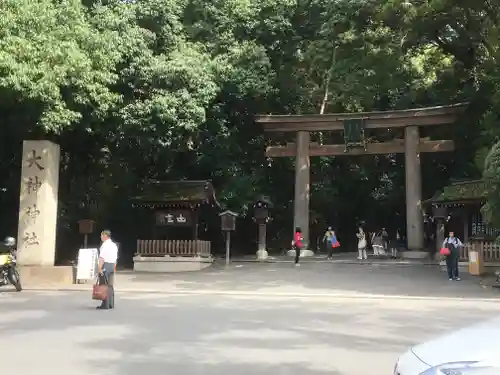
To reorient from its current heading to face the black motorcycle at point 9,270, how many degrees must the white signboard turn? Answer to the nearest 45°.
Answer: approximately 45° to its right

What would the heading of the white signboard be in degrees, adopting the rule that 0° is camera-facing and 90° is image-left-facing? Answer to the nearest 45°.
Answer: approximately 0°

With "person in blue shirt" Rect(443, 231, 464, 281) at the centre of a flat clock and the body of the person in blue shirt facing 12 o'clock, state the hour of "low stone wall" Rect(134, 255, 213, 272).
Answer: The low stone wall is roughly at 3 o'clock from the person in blue shirt.

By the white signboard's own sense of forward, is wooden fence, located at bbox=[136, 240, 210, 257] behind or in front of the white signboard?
behind

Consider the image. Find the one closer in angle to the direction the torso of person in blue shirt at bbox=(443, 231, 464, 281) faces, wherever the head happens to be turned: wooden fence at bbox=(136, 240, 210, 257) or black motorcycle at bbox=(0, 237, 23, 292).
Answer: the black motorcycle

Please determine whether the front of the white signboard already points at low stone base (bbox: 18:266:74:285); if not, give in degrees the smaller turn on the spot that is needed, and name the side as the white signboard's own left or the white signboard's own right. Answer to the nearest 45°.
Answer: approximately 135° to the white signboard's own right

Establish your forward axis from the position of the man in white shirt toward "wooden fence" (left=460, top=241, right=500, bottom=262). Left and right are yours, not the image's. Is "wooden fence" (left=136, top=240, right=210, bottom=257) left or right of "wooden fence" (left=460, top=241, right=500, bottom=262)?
left

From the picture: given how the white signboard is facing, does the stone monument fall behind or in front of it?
behind

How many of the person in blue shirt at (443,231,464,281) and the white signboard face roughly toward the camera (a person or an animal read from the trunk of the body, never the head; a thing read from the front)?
2

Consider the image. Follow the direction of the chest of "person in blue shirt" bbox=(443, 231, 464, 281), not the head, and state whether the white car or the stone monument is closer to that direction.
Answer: the white car

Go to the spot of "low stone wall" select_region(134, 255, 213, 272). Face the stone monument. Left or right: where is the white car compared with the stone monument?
left
